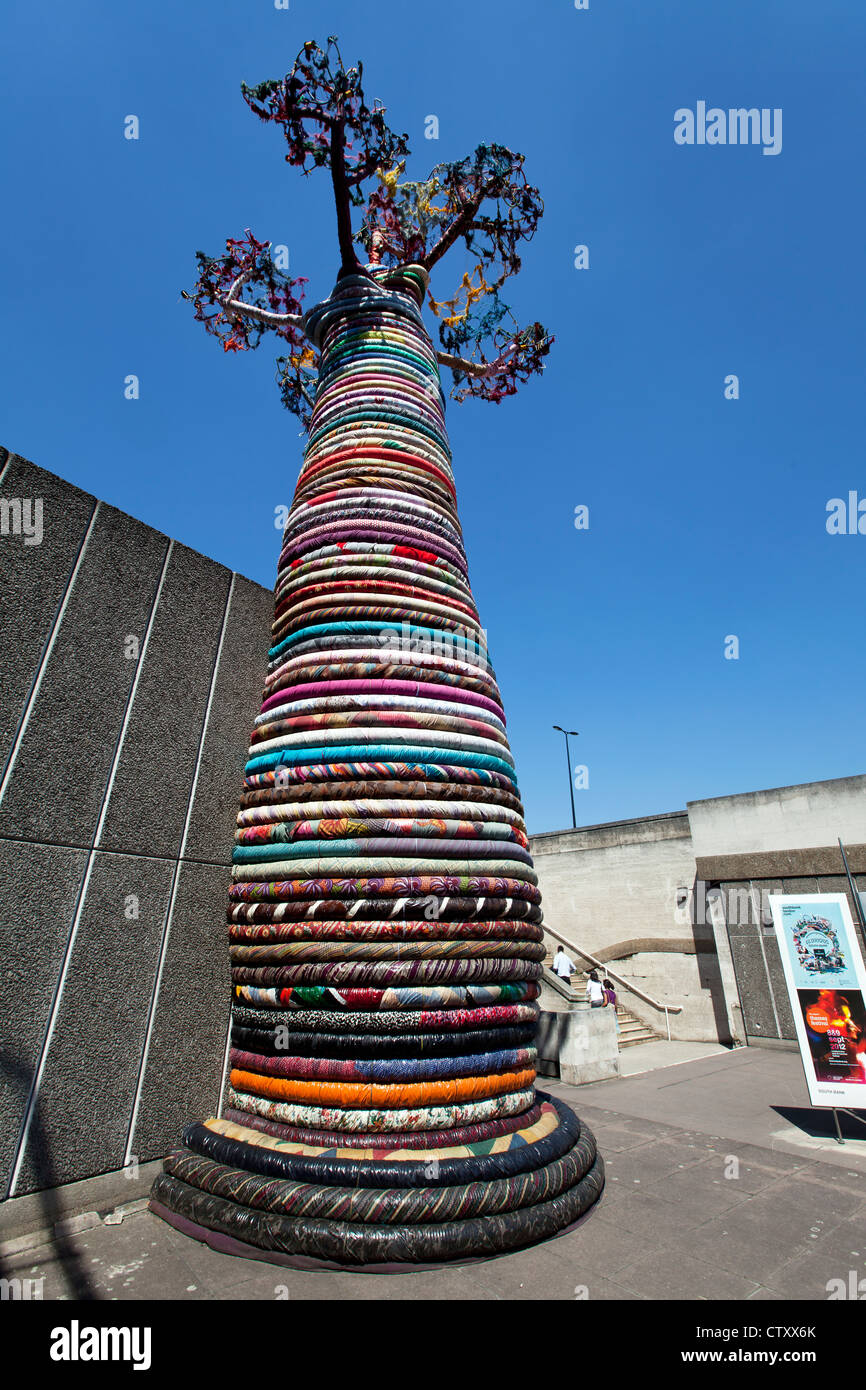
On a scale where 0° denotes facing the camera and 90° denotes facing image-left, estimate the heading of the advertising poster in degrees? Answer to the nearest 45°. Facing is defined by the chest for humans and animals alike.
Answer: approximately 0°

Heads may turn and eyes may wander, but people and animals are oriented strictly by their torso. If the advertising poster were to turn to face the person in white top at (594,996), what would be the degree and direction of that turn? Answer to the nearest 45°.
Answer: approximately 135° to its right

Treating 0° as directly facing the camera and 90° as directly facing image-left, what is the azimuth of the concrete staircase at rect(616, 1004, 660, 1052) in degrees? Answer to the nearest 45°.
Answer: approximately 315°
